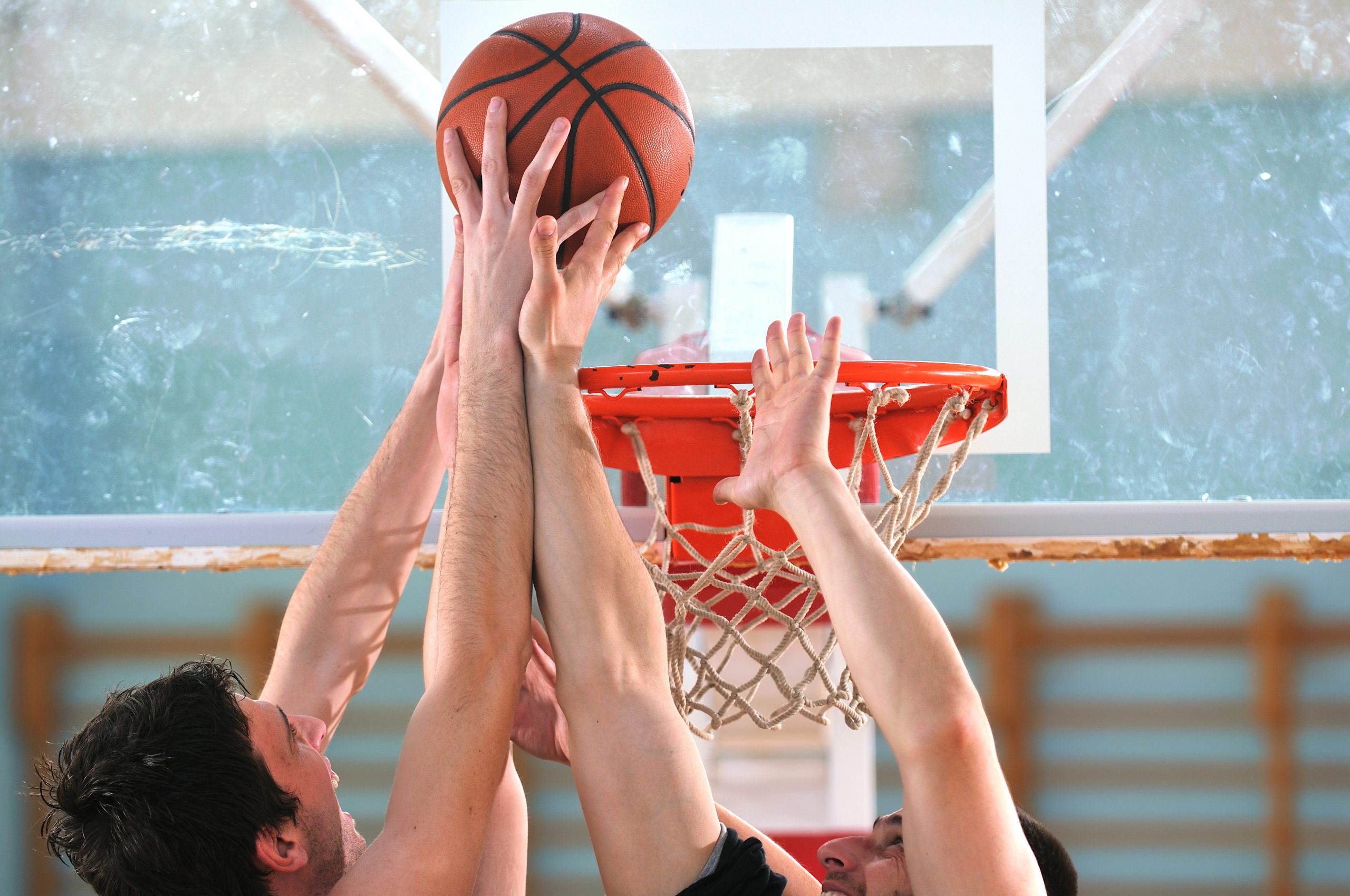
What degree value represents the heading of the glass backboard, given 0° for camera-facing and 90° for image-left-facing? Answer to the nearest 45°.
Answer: approximately 0°

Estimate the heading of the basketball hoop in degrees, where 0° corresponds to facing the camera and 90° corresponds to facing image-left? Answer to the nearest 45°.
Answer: approximately 0°

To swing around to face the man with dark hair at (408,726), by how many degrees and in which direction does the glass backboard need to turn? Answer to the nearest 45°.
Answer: approximately 45° to its right

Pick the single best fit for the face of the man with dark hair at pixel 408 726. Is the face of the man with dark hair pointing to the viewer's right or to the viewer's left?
to the viewer's right
